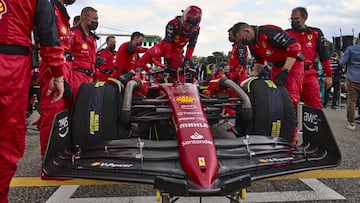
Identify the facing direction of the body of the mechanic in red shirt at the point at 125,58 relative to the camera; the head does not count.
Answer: to the viewer's right

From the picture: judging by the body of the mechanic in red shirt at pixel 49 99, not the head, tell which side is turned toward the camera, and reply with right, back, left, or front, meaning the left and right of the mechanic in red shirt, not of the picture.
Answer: right

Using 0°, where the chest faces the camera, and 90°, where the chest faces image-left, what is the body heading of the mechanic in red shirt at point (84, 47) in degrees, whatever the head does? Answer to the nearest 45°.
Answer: approximately 315°

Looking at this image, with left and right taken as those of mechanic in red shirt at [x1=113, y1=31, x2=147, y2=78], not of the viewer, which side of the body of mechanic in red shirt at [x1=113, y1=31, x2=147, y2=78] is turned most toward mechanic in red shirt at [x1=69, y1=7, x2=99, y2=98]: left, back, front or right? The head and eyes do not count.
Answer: right

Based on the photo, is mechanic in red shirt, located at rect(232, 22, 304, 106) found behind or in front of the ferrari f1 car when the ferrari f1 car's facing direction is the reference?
behind

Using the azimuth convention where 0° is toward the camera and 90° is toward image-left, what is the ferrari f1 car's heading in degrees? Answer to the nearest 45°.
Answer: approximately 0°

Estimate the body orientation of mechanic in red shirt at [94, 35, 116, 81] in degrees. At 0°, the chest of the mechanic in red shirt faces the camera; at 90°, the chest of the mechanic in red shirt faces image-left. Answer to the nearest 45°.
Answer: approximately 315°

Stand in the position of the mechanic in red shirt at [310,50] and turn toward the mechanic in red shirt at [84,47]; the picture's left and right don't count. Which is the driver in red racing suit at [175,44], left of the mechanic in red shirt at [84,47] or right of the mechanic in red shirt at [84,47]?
right
